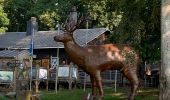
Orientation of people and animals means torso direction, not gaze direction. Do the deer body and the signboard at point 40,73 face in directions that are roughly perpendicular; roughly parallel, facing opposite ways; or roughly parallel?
roughly perpendicular

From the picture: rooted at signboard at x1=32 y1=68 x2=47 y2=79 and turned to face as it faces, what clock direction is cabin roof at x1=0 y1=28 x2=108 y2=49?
The cabin roof is roughly at 6 o'clock from the signboard.

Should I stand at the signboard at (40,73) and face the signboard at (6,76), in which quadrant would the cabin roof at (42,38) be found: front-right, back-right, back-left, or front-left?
back-right

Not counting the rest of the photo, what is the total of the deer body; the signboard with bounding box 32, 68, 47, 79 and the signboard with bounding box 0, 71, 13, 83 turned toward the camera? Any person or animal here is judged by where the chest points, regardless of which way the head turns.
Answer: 2

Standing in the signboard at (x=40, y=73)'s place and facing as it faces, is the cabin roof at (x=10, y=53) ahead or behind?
behind

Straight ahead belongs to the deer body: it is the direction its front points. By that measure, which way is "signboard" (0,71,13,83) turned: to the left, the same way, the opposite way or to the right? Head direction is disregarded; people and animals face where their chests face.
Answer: to the left

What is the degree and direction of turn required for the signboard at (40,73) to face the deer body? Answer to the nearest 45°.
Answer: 0° — it already faces it

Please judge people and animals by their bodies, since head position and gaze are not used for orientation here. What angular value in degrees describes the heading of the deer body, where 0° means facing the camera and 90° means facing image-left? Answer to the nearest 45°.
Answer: approximately 90°

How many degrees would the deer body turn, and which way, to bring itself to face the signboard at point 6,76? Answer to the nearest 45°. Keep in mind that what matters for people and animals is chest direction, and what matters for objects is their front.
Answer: approximately 45° to its right

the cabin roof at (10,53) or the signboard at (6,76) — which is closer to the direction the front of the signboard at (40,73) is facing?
the signboard

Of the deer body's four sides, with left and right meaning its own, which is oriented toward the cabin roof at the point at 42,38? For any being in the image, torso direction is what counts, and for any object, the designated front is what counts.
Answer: right
